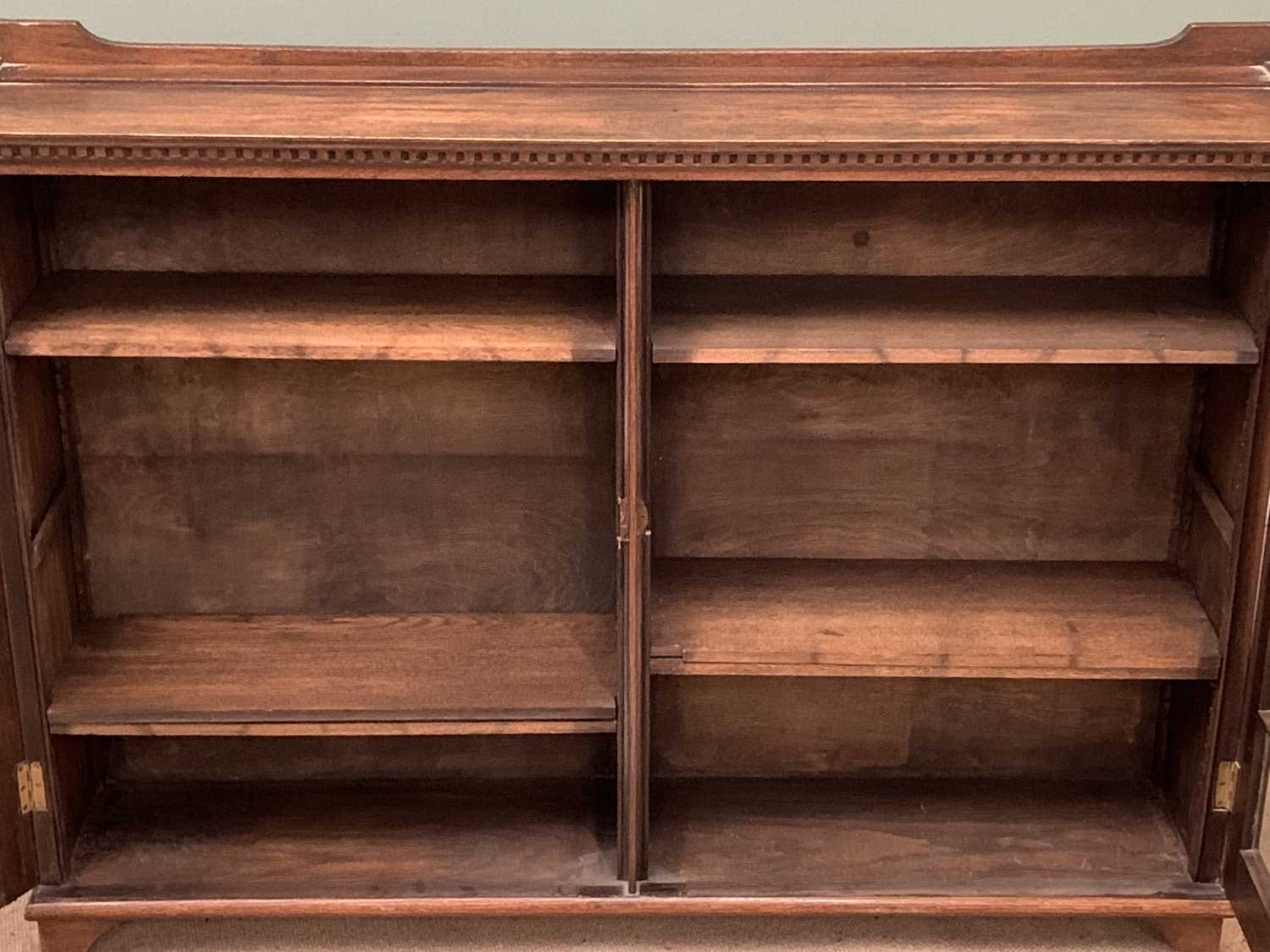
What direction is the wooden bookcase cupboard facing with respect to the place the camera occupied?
facing the viewer
